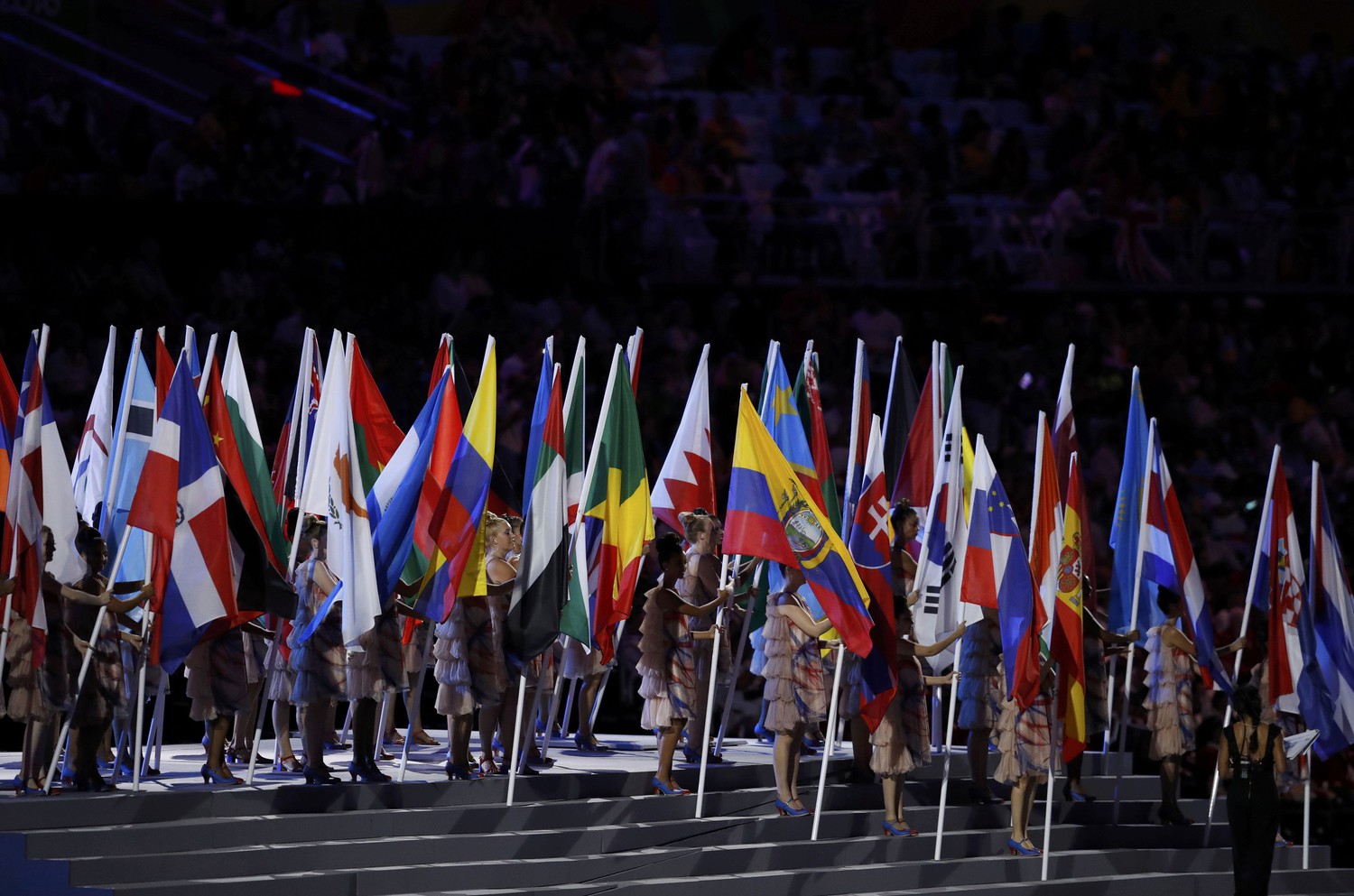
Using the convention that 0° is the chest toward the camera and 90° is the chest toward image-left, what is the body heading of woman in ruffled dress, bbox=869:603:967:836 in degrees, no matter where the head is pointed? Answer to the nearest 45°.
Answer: approximately 270°

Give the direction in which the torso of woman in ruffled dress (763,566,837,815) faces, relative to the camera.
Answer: to the viewer's right

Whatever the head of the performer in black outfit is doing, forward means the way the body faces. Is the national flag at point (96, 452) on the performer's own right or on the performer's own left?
on the performer's own left

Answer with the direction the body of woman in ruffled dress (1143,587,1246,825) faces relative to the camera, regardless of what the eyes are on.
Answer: to the viewer's right

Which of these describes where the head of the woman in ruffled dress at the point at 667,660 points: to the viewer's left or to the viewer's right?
to the viewer's right

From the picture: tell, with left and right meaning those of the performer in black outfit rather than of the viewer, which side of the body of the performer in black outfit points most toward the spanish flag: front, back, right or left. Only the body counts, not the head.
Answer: left

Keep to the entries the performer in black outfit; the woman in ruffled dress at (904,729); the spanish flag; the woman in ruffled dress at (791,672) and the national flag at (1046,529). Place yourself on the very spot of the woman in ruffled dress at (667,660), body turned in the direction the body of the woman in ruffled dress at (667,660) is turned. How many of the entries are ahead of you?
5

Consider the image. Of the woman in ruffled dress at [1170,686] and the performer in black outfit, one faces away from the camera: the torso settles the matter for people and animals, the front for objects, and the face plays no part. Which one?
the performer in black outfit

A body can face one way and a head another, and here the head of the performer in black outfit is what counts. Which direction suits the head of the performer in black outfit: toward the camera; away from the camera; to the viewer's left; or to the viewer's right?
away from the camera

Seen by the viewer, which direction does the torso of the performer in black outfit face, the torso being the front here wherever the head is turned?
away from the camera

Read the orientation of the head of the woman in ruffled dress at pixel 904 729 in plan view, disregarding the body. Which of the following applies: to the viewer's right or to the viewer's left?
to the viewer's right

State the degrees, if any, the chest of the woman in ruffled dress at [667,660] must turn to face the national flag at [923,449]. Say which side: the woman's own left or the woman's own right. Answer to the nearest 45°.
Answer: approximately 45° to the woman's own left

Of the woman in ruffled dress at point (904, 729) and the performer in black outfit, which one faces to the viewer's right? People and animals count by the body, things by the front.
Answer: the woman in ruffled dress

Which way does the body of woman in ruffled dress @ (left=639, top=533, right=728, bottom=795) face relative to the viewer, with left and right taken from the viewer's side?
facing to the right of the viewer
